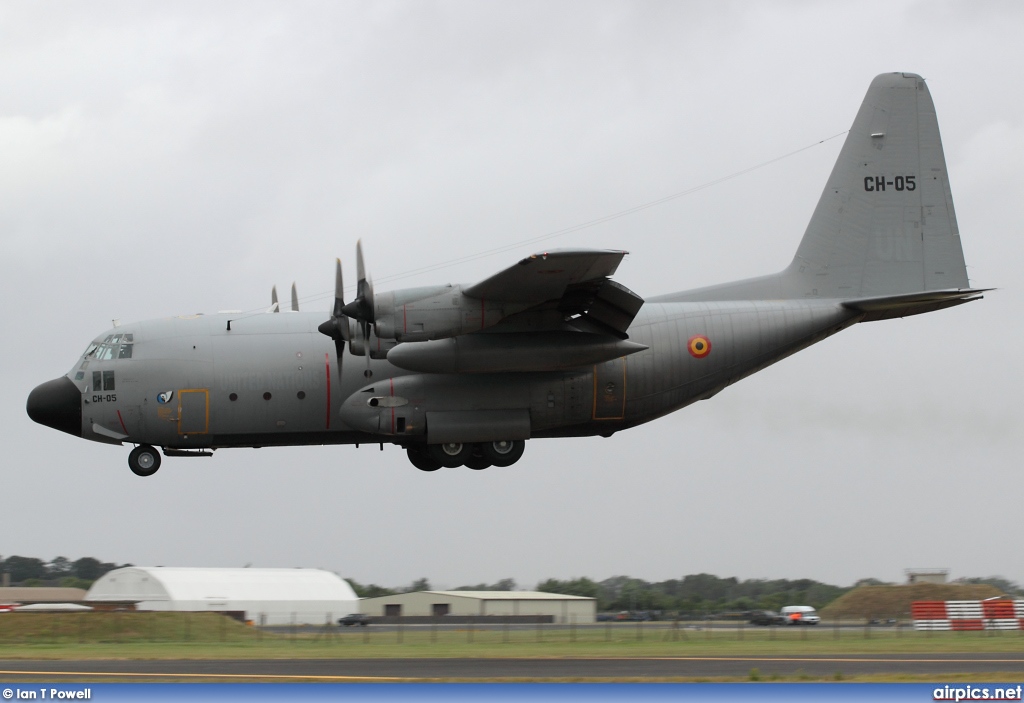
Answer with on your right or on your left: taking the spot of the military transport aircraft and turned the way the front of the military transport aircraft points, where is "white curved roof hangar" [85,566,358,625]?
on your right

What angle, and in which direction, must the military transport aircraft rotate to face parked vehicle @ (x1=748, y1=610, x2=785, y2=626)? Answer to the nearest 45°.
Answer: approximately 135° to its right

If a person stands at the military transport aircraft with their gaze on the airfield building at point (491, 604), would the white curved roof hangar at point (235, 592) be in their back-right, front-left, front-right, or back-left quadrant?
front-left

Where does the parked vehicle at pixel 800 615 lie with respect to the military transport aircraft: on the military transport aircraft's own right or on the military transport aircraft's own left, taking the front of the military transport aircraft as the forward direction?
on the military transport aircraft's own right

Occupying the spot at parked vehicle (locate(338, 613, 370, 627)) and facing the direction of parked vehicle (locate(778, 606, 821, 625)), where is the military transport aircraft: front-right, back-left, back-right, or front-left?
front-right

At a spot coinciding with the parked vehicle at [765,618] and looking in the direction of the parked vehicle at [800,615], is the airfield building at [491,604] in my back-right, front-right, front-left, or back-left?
back-left

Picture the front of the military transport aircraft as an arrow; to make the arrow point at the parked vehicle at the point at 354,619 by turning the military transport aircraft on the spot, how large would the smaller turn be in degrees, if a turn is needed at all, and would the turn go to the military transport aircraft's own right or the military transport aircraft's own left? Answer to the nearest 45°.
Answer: approximately 90° to the military transport aircraft's own right

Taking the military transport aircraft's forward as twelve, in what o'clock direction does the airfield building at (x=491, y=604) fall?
The airfield building is roughly at 3 o'clock from the military transport aircraft.

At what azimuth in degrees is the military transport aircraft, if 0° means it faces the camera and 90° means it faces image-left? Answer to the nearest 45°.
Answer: approximately 90°
